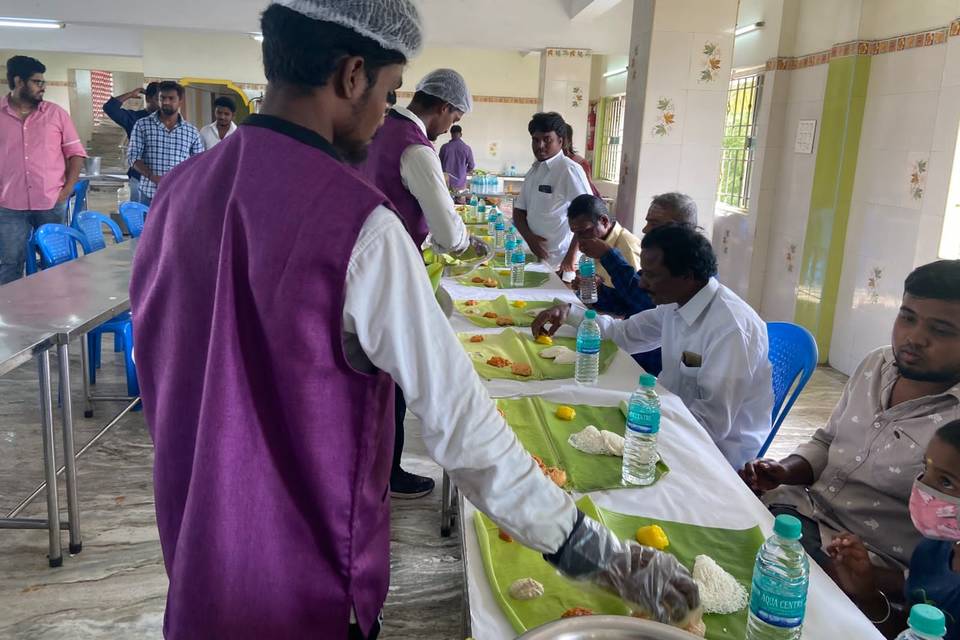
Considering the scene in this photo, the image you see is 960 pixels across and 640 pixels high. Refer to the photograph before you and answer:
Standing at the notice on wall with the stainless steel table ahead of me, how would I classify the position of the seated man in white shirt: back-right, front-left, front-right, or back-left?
front-left

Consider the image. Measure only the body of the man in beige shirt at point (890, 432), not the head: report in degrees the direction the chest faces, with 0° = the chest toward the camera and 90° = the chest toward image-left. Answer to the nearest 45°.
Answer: approximately 45°

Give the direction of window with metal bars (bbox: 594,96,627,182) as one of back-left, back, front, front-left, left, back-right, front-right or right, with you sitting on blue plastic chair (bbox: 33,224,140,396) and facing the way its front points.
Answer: left

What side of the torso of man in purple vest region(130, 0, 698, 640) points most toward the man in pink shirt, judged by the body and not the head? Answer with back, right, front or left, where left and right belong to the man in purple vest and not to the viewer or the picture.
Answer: left

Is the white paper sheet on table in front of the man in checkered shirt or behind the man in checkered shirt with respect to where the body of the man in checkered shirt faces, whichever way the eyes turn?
in front

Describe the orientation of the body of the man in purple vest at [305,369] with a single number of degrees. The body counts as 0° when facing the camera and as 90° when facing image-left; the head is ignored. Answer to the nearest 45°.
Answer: approximately 225°

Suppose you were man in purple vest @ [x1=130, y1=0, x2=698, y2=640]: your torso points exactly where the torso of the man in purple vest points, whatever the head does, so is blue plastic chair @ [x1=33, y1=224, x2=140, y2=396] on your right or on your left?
on your left

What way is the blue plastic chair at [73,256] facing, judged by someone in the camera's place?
facing the viewer and to the right of the viewer

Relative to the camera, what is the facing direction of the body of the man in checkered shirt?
toward the camera

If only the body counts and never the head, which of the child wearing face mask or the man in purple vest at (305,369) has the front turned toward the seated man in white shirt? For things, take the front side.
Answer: the man in purple vest

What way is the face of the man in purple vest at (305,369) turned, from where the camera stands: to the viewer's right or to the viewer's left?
to the viewer's right

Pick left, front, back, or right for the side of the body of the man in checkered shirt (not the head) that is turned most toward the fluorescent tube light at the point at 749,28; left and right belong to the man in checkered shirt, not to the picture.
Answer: left

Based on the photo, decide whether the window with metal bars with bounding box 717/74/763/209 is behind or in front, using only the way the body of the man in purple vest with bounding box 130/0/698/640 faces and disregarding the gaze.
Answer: in front

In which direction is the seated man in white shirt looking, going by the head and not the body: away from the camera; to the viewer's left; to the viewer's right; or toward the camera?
to the viewer's left

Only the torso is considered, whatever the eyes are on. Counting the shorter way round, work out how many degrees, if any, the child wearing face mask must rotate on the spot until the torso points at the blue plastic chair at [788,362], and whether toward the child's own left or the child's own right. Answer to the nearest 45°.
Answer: approximately 135° to the child's own right

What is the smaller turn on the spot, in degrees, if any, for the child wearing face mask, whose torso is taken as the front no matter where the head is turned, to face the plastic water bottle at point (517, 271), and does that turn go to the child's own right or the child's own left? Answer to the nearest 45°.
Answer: approximately 90° to the child's own right

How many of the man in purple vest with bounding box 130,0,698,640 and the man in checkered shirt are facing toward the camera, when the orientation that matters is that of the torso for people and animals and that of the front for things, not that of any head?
1
